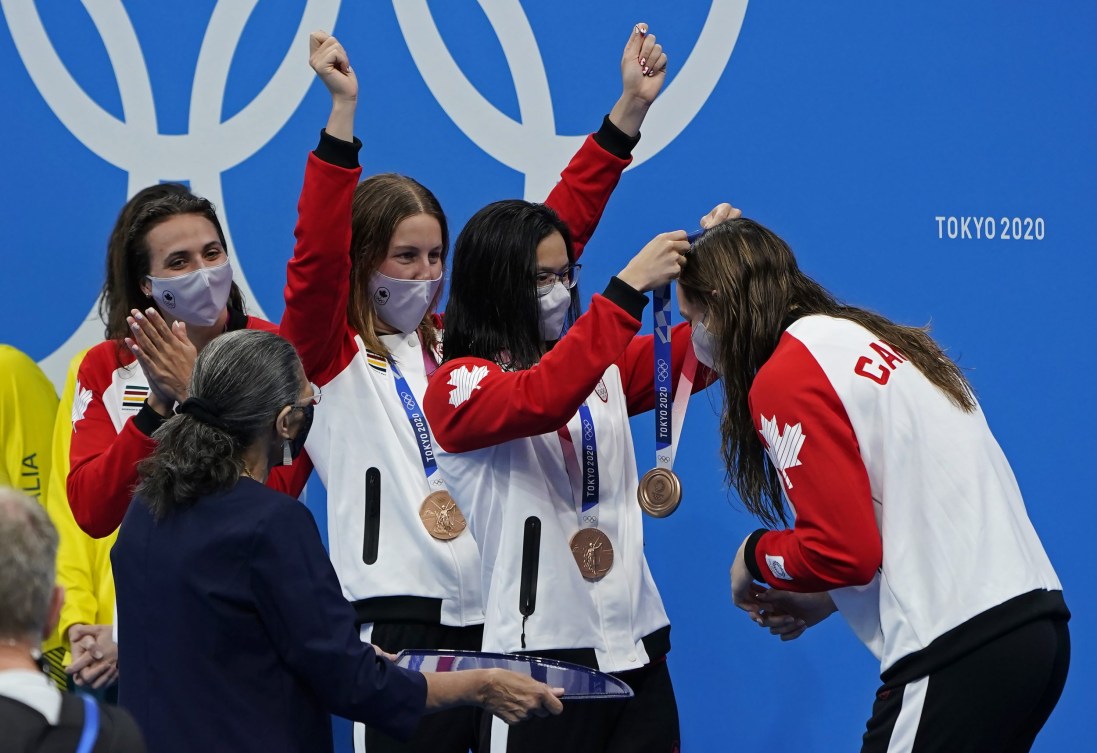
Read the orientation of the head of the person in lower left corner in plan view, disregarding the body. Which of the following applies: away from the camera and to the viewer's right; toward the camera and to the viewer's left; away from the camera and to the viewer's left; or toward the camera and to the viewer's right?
away from the camera and to the viewer's right

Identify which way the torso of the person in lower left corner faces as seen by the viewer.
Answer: away from the camera
